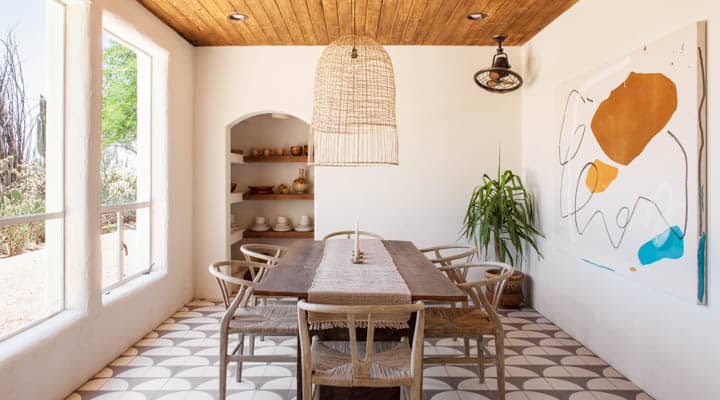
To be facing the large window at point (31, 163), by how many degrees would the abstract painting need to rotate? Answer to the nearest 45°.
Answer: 0° — it already faces it

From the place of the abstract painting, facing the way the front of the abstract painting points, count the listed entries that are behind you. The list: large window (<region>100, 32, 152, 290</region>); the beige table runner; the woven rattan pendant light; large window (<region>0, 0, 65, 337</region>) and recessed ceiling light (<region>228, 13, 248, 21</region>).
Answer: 0

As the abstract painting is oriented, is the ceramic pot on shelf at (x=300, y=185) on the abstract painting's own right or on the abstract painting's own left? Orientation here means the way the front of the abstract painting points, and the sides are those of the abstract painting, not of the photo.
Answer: on the abstract painting's own right

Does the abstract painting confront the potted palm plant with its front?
no

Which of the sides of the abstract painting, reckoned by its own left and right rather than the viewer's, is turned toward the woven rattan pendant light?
front

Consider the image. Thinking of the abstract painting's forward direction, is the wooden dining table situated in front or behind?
in front

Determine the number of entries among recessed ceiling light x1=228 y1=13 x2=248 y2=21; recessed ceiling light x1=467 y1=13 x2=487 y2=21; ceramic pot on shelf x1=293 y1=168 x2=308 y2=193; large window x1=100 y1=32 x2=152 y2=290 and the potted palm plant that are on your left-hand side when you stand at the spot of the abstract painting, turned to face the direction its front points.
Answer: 0

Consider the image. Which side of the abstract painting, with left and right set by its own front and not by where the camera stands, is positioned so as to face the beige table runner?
front

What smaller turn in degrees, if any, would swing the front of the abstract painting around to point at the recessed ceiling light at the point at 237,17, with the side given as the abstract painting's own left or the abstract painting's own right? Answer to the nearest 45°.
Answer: approximately 45° to the abstract painting's own right

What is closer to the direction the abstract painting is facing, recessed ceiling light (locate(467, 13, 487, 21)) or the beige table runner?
the beige table runner

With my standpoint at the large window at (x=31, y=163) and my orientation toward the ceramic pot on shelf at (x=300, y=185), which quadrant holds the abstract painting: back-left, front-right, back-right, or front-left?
front-right

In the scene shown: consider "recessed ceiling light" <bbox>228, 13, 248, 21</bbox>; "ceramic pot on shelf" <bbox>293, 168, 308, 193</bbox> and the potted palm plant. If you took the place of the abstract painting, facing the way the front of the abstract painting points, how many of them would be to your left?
0

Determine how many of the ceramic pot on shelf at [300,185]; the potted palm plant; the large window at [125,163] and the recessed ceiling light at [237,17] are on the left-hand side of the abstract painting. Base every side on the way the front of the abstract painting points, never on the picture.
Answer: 0

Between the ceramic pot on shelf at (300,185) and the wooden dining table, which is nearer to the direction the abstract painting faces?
the wooden dining table

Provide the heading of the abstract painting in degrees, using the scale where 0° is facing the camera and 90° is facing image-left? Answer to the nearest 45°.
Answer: approximately 45°

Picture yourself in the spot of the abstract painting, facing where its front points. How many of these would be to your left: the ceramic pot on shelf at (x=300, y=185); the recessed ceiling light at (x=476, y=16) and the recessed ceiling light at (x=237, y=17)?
0

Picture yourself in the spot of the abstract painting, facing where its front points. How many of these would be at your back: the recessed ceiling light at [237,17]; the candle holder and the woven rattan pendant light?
0

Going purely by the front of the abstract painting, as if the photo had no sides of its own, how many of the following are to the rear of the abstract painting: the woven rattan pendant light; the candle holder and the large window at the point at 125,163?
0
